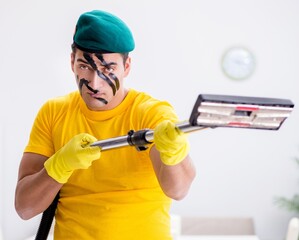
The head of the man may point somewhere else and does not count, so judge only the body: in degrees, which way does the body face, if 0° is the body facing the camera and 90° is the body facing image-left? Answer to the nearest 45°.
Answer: approximately 0°
